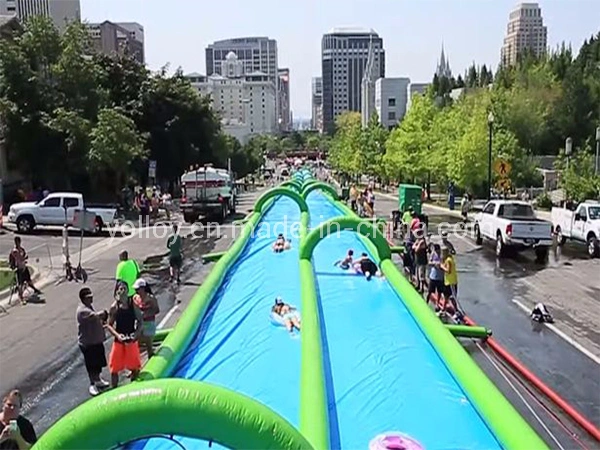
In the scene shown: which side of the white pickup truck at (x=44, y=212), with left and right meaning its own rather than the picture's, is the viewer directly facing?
left

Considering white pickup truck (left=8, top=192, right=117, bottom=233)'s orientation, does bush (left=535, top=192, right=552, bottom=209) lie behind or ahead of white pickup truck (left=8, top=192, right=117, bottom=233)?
behind

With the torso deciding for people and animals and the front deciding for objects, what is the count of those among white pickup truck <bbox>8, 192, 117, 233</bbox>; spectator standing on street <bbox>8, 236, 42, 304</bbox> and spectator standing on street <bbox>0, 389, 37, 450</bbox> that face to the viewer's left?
1

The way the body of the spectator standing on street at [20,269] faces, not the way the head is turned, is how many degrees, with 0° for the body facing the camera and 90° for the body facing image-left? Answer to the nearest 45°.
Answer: approximately 315°
